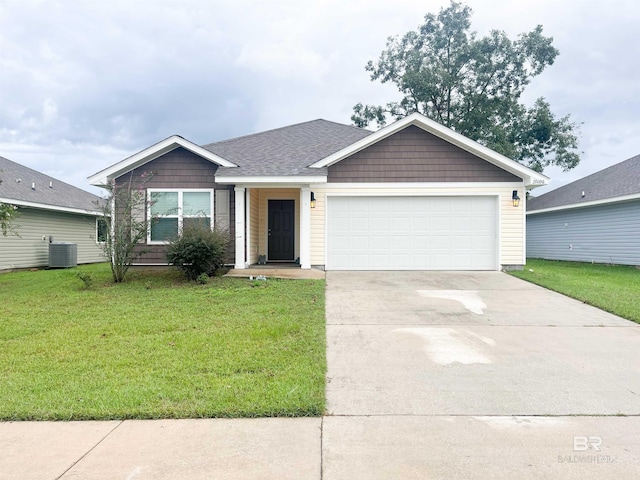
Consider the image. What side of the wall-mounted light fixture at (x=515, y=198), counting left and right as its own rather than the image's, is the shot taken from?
front

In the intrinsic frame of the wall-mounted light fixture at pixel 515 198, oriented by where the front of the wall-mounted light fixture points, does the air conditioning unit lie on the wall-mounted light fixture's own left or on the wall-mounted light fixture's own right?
on the wall-mounted light fixture's own right

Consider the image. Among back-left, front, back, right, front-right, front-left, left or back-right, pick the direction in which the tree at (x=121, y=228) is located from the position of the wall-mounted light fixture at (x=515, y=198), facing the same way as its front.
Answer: front-right

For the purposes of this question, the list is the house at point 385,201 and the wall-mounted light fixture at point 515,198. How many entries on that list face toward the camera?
2

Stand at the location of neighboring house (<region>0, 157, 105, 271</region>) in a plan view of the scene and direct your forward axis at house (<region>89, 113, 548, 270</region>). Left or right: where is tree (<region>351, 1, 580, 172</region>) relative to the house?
left

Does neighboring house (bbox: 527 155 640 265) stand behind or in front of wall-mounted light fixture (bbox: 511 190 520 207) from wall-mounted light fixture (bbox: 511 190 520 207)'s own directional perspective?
behind

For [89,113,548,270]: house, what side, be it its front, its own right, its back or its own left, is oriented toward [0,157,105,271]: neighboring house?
right

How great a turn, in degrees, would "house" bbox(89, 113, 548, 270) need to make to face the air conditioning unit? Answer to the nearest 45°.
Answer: approximately 90° to its right

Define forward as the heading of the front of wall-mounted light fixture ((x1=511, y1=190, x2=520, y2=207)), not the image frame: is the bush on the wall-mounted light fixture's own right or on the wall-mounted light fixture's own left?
on the wall-mounted light fixture's own right

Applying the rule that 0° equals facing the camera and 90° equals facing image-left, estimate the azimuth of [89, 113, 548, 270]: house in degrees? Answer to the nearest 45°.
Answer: approximately 0°

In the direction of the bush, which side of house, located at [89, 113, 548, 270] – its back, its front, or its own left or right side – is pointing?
front
